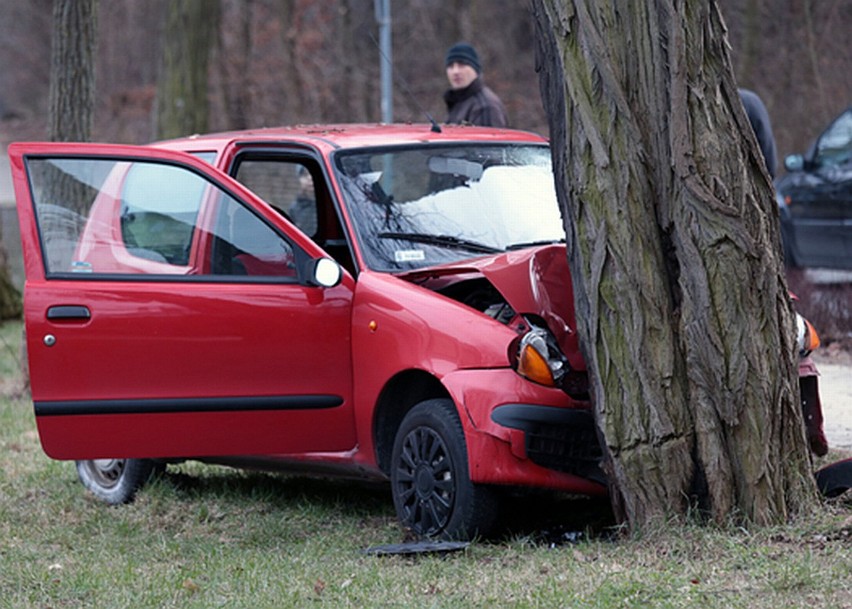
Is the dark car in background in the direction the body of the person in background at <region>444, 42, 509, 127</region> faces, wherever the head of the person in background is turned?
no

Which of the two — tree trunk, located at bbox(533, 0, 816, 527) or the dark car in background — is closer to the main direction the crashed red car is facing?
the tree trunk

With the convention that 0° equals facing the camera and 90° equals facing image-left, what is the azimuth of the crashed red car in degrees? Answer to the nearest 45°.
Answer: approximately 315°

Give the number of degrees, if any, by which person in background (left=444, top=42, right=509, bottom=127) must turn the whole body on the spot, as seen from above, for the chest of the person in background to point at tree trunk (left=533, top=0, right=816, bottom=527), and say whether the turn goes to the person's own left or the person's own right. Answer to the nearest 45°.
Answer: approximately 45° to the person's own left

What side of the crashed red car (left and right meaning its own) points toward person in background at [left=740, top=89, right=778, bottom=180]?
left

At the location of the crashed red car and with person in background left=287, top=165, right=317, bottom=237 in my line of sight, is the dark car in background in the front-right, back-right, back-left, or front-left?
front-right

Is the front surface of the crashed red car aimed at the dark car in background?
no

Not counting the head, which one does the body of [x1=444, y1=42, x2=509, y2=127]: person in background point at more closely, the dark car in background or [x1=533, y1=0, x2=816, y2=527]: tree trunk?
the tree trunk

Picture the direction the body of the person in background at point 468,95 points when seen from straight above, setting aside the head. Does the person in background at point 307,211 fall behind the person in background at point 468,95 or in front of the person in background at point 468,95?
in front

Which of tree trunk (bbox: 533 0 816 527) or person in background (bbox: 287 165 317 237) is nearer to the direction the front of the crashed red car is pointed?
the tree trunk

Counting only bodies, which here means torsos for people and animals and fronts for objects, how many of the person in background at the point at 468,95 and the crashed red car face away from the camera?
0

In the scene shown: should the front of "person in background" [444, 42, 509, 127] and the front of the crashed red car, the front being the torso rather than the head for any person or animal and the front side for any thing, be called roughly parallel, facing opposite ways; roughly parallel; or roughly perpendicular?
roughly perpendicular

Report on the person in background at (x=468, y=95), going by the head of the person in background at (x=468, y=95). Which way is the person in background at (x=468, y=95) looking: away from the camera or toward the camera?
toward the camera

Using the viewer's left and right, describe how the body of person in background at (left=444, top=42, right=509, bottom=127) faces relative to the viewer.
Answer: facing the viewer and to the left of the viewer

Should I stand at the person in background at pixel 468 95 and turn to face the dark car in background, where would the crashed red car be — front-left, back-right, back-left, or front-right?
back-right

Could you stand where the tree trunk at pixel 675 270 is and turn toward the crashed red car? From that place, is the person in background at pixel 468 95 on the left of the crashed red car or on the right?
right

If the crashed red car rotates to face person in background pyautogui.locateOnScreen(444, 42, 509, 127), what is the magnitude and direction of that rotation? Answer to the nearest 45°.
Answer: approximately 135° to its left

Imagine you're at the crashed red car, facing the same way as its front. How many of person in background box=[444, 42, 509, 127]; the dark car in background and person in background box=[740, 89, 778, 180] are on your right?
0
